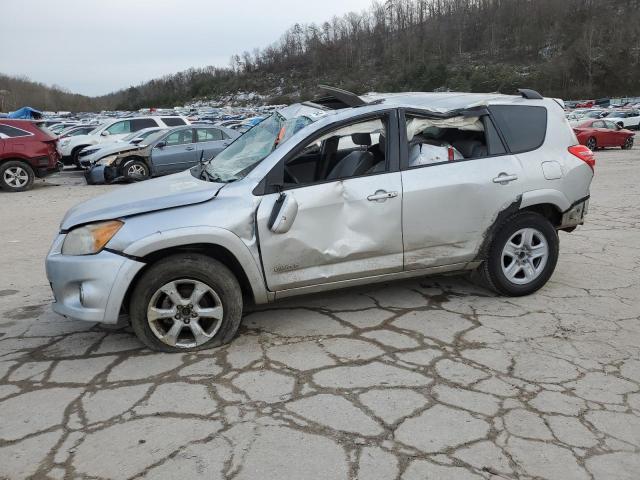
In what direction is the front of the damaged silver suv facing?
to the viewer's left

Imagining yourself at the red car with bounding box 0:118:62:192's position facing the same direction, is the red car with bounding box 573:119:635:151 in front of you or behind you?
behind

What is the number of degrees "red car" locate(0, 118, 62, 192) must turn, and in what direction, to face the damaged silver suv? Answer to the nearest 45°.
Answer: approximately 90° to its left

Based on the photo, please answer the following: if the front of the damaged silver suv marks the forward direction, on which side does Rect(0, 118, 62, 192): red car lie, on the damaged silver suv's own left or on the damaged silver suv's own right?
on the damaged silver suv's own right

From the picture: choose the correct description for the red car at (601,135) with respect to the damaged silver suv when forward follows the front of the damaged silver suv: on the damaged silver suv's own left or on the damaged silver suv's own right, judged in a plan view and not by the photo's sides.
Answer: on the damaged silver suv's own right

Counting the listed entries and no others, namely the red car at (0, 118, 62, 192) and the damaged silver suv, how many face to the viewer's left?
2

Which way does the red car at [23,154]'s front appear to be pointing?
to the viewer's left
